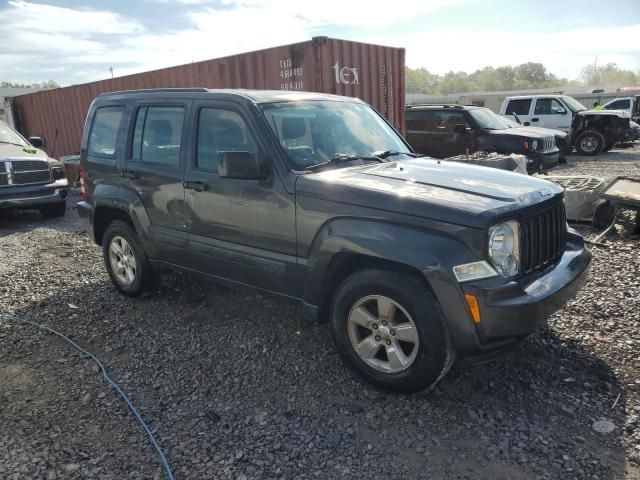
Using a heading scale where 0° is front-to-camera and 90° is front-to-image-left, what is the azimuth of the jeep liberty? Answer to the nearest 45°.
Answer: approximately 315°

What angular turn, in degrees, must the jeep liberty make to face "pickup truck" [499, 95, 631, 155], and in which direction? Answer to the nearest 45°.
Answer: approximately 90° to its left

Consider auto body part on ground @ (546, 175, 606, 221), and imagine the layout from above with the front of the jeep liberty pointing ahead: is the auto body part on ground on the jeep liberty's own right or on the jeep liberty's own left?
on the jeep liberty's own left

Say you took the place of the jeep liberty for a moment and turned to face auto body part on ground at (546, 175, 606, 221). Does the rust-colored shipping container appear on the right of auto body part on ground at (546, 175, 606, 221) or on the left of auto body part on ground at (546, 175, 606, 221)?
left

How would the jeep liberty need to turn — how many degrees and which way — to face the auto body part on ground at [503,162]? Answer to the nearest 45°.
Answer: approximately 90° to its left

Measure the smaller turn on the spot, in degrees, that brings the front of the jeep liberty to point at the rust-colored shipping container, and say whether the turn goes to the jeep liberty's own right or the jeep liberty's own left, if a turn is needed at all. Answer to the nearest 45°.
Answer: approximately 135° to the jeep liberty's own left
